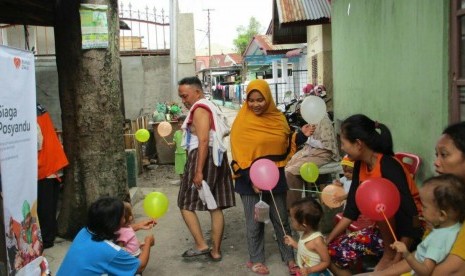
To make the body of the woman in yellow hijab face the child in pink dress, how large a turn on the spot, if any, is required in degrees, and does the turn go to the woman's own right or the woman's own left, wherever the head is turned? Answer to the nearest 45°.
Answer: approximately 45° to the woman's own right

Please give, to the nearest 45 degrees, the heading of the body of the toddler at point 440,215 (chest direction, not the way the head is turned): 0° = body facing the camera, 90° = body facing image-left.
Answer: approximately 90°

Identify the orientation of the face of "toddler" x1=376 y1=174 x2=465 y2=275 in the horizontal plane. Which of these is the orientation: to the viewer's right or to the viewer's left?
to the viewer's left

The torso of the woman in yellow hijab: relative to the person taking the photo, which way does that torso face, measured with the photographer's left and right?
facing the viewer

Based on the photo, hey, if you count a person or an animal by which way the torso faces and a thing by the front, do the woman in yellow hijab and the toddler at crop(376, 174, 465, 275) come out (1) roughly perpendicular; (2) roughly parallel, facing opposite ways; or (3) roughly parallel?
roughly perpendicular
